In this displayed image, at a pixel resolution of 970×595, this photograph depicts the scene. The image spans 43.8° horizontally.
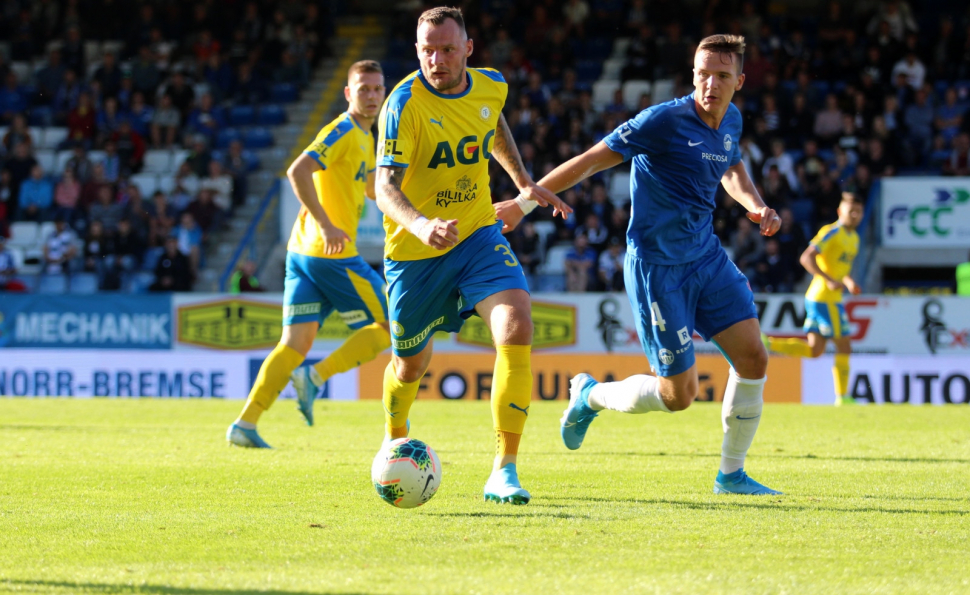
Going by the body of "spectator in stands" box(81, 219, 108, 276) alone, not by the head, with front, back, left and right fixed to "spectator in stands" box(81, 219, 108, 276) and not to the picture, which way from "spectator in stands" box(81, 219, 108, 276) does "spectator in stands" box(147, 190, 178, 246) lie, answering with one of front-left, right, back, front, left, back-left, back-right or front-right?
left

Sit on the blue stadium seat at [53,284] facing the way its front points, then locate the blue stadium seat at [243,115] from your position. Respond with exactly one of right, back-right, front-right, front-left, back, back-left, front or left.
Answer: back-left

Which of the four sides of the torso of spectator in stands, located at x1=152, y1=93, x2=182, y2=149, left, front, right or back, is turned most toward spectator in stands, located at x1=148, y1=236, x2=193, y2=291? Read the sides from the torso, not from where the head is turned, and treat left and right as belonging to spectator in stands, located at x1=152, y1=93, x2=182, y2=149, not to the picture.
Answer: front

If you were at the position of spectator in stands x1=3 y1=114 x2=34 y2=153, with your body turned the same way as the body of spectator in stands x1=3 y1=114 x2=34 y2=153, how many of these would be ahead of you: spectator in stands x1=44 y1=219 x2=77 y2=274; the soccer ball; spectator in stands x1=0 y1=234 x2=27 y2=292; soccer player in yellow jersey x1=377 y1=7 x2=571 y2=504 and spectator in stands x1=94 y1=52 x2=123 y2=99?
4

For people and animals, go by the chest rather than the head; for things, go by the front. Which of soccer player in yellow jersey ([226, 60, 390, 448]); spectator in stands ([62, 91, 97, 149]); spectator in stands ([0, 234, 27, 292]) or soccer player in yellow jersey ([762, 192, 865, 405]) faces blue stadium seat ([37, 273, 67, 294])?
spectator in stands ([62, 91, 97, 149])

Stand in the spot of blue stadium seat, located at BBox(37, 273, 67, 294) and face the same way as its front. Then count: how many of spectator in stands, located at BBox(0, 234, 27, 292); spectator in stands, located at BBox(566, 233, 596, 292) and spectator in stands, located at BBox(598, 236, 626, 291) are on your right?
1

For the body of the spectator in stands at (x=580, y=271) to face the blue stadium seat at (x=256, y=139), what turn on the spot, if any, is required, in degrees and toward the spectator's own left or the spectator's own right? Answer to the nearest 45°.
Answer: approximately 135° to the spectator's own right

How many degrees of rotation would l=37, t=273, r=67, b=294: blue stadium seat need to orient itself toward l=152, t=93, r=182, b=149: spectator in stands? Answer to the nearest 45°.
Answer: approximately 135° to its left

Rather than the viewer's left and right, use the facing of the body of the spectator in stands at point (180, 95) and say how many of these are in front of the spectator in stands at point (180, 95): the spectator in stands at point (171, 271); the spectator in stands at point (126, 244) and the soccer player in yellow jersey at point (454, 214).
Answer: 3

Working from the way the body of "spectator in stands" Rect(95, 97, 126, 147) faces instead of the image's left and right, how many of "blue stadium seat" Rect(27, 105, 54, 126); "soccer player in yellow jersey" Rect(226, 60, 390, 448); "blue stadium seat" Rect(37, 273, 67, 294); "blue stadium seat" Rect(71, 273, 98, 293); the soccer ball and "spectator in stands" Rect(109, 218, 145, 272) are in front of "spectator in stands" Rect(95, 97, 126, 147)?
5

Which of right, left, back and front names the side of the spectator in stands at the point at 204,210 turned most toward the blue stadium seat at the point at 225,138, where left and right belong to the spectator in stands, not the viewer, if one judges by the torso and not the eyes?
back
